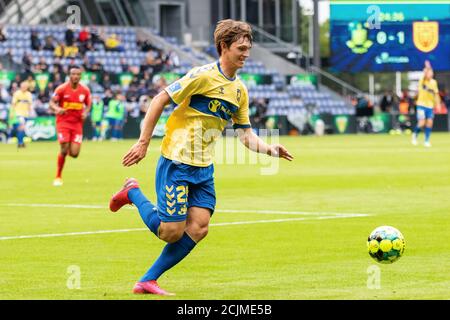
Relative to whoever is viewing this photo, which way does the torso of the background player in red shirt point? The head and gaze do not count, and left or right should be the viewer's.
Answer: facing the viewer

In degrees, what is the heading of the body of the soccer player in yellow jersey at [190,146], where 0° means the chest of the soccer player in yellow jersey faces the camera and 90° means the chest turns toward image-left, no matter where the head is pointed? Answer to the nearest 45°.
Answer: approximately 315°

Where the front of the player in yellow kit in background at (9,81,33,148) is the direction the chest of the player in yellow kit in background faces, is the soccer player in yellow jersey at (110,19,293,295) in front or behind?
in front

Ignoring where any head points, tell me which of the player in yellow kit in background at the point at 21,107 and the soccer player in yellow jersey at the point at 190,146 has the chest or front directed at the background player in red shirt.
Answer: the player in yellow kit in background

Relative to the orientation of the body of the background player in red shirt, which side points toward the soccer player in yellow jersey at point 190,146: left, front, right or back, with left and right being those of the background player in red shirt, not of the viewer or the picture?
front

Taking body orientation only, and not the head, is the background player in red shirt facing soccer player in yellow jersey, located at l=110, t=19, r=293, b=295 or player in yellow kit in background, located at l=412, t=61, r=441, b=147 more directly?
the soccer player in yellow jersey

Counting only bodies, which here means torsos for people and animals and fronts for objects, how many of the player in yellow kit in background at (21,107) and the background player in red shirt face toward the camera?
2

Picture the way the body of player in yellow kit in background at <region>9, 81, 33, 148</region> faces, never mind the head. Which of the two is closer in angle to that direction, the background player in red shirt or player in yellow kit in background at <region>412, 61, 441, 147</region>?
the background player in red shirt

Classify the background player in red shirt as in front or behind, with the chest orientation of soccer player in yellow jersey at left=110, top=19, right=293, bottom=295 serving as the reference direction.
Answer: behind

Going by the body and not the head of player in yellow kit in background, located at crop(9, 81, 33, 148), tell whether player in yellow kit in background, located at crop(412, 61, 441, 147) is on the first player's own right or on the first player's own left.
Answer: on the first player's own left

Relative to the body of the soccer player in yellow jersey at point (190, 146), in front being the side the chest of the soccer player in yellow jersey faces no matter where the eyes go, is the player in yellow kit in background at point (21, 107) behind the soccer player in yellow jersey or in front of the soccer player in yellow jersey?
behind

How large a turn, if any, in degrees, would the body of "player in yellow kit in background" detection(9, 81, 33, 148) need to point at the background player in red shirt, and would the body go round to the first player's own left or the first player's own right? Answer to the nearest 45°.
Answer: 0° — they already face them
